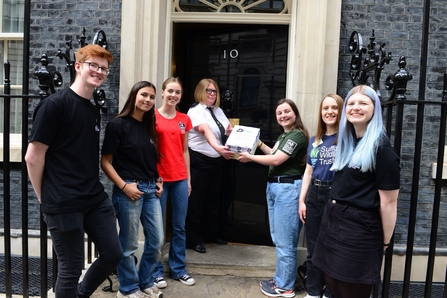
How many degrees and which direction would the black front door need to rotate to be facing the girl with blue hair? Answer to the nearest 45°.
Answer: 0° — it already faces them

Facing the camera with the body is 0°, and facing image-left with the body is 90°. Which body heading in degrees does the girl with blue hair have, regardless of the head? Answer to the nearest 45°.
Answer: approximately 45°

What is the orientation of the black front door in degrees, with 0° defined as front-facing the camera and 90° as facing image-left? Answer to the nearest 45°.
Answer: approximately 0°

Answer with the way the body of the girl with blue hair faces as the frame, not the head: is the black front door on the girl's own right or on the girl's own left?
on the girl's own right
